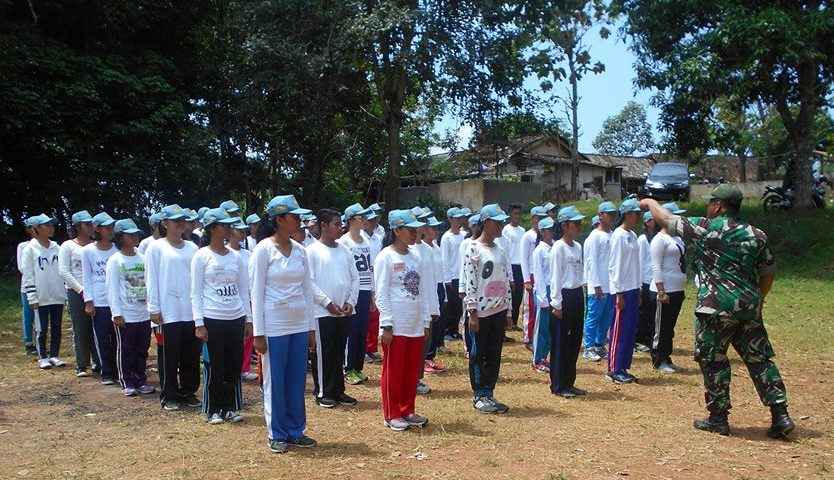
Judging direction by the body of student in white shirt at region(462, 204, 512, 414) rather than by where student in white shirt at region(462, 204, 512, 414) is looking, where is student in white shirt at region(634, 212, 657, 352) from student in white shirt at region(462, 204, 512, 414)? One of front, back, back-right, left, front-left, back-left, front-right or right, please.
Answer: left

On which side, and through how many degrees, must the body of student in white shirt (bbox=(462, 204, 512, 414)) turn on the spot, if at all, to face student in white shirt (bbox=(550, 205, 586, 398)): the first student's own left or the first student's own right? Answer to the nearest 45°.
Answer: approximately 90° to the first student's own left

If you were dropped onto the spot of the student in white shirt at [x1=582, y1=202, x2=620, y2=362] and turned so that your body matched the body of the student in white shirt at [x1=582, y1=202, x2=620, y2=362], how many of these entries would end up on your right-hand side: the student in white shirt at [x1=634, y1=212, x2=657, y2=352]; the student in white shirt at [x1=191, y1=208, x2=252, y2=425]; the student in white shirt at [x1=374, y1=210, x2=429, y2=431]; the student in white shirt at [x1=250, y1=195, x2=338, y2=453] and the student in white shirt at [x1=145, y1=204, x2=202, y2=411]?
4

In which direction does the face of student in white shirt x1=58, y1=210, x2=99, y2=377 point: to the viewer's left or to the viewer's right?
to the viewer's right

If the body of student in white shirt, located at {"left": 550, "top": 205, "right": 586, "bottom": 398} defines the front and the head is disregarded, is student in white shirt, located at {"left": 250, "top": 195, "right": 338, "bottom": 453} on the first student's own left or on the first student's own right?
on the first student's own right

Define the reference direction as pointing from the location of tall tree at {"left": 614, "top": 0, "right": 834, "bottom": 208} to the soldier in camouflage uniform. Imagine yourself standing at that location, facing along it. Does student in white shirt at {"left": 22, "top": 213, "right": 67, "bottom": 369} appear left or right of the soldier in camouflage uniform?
right

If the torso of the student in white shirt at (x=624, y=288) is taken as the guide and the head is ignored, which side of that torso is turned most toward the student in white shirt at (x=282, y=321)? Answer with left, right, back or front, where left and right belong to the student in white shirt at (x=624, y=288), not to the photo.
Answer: right

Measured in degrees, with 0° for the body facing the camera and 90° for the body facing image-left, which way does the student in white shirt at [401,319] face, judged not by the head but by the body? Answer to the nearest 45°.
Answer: approximately 315°

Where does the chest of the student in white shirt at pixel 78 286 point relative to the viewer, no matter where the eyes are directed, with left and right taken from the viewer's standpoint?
facing the viewer and to the right of the viewer

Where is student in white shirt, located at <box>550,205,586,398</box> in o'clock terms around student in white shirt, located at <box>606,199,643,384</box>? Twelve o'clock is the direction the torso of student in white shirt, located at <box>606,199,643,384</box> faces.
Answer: student in white shirt, located at <box>550,205,586,398</box> is roughly at 3 o'clock from student in white shirt, located at <box>606,199,643,384</box>.

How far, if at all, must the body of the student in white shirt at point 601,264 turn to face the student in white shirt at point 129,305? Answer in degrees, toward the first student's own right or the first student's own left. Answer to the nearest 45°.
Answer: approximately 90° to the first student's own right

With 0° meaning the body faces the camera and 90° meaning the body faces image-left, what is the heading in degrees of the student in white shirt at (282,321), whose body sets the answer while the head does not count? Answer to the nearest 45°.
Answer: approximately 315°

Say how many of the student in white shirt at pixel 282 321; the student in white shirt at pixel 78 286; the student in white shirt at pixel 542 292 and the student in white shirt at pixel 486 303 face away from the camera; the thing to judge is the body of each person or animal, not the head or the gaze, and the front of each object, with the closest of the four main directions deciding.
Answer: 0

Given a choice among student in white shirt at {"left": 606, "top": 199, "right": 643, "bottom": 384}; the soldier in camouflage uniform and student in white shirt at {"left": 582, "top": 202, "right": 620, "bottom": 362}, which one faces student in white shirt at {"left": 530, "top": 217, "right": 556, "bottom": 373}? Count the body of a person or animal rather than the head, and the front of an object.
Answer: the soldier in camouflage uniform
